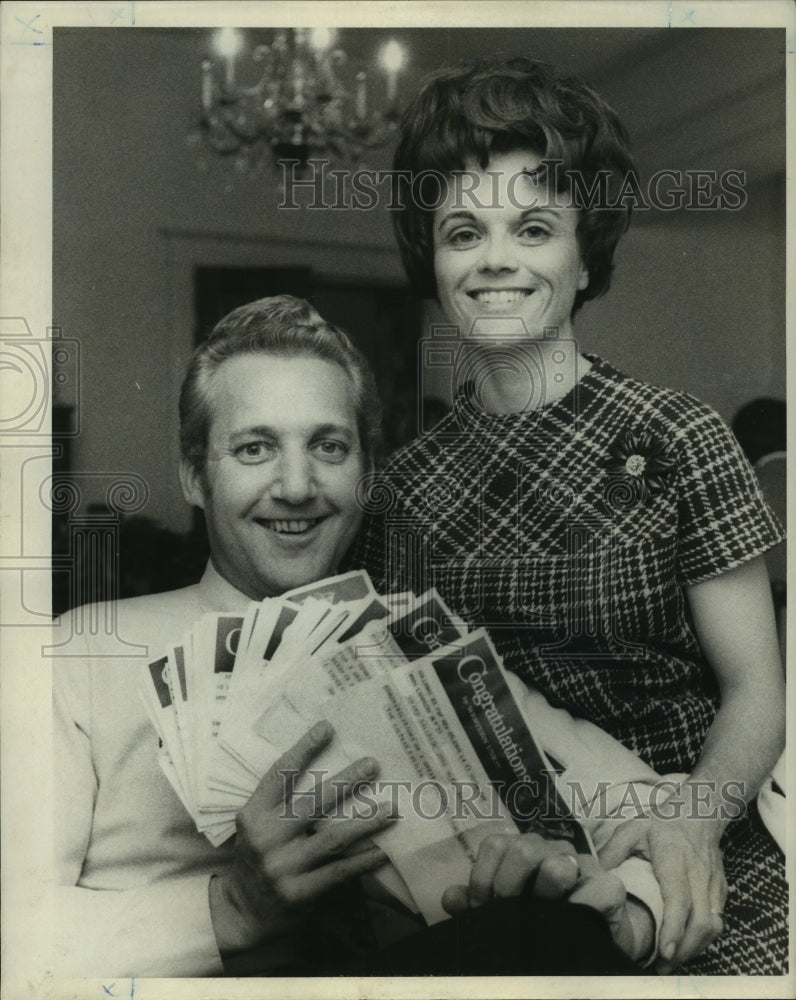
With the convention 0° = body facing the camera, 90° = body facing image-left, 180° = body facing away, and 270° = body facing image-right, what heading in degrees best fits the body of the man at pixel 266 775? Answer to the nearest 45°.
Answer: approximately 0°

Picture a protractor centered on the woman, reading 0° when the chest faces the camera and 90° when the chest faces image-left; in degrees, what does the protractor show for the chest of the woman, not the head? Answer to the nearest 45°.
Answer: approximately 45°

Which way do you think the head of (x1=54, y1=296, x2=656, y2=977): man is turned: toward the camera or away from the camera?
toward the camera
